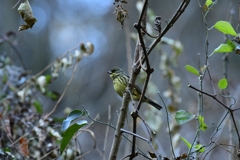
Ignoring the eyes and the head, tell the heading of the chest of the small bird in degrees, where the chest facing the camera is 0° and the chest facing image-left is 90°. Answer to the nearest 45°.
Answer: approximately 90°

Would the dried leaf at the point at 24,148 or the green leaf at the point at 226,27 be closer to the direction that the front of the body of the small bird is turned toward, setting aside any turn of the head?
the dried leaf
